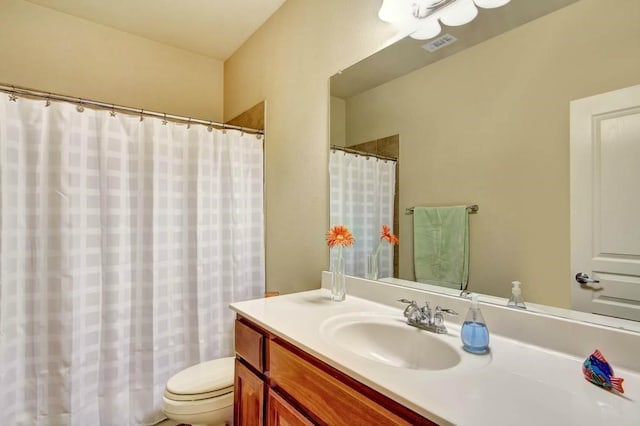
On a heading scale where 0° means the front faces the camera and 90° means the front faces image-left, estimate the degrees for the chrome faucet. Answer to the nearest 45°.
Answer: approximately 45°

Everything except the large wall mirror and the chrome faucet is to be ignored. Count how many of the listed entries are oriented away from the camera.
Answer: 0

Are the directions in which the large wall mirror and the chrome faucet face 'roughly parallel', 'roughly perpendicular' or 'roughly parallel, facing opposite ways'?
roughly parallel

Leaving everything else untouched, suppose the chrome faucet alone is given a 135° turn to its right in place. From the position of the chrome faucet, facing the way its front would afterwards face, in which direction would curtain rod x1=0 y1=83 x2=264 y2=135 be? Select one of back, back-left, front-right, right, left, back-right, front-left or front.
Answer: left

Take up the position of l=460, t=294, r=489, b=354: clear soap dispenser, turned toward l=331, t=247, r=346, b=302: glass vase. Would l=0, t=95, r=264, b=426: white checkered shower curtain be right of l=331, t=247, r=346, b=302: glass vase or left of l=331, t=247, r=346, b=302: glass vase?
left

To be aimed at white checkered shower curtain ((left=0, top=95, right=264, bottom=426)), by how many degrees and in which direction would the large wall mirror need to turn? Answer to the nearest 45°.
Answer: approximately 45° to its right

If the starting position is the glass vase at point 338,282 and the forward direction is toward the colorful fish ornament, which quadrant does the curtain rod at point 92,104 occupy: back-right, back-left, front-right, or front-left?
back-right

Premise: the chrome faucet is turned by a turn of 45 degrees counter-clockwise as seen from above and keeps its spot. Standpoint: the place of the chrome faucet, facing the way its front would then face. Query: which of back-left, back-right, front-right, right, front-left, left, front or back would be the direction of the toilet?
right

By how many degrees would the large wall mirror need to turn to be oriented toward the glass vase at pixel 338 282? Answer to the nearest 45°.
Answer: approximately 45° to its right
